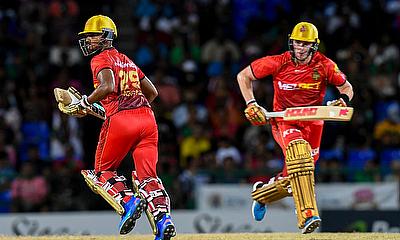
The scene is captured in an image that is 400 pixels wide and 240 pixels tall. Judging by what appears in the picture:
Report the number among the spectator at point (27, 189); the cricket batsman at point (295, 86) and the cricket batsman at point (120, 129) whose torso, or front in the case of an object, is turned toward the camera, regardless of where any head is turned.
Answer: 2

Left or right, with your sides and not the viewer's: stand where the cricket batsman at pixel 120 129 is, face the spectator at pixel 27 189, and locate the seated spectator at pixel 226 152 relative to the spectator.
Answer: right

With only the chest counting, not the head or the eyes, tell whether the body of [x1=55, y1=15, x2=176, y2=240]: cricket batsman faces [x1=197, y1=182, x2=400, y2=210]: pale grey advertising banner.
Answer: no

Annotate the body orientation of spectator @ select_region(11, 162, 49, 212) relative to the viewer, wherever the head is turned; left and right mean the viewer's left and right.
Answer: facing the viewer

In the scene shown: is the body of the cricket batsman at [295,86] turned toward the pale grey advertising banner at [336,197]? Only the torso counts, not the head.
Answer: no

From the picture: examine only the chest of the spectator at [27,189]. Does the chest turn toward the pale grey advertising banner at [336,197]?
no

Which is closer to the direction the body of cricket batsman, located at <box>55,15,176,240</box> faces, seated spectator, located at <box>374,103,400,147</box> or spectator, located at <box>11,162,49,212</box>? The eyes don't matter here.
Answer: the spectator

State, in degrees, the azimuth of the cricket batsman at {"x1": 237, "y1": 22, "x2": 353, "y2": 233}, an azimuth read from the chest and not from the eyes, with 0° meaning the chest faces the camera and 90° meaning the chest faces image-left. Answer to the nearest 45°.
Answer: approximately 0°

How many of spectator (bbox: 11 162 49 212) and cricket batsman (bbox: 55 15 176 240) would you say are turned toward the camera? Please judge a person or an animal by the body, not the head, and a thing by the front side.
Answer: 1

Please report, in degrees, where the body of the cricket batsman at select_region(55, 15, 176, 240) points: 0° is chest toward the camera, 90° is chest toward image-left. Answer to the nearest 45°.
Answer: approximately 135°

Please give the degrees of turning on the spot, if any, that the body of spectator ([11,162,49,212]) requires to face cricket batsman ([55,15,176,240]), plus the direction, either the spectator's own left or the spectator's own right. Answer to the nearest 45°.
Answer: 0° — they already face them

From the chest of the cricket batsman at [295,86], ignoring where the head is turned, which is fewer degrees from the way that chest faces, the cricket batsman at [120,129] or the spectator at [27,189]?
the cricket batsman

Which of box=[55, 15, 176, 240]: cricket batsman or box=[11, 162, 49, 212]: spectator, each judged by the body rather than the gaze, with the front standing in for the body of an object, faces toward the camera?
the spectator

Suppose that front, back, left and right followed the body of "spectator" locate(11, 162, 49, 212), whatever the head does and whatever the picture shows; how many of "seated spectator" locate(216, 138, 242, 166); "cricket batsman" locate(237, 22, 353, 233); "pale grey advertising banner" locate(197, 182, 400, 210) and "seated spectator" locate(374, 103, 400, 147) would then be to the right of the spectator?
0

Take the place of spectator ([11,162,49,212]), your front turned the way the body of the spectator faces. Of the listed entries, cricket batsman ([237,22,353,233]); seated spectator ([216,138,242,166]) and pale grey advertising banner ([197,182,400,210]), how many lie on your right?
0

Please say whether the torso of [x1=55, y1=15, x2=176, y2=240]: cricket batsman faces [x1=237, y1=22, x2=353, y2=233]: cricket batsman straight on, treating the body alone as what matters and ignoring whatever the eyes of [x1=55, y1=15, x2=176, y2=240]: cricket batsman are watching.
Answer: no

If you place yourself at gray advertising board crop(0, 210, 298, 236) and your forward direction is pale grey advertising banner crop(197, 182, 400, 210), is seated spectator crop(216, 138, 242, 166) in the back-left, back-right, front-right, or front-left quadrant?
front-left

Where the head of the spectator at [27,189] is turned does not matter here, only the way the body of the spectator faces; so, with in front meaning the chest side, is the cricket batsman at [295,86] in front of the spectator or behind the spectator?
in front
